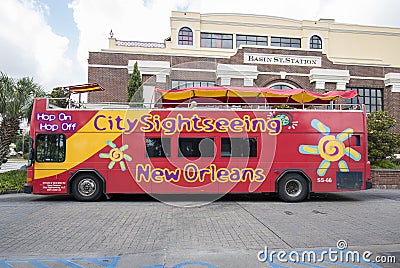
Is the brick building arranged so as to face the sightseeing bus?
yes

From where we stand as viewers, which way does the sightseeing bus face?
facing to the left of the viewer

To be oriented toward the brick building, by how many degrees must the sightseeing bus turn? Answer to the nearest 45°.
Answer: approximately 90° to its right

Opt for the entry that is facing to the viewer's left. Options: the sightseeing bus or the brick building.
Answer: the sightseeing bus

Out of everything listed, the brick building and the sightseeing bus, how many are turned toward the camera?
1

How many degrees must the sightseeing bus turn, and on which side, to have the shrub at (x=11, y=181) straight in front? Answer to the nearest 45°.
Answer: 0° — it already faces it

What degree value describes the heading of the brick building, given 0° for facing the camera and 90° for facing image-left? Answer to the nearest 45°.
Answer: approximately 0°

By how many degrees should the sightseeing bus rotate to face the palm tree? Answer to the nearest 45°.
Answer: approximately 45° to its right

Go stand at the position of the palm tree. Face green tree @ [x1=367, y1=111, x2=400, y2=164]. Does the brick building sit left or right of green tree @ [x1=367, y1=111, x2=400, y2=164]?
left

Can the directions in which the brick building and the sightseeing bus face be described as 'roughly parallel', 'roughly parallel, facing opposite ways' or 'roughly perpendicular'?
roughly perpendicular
